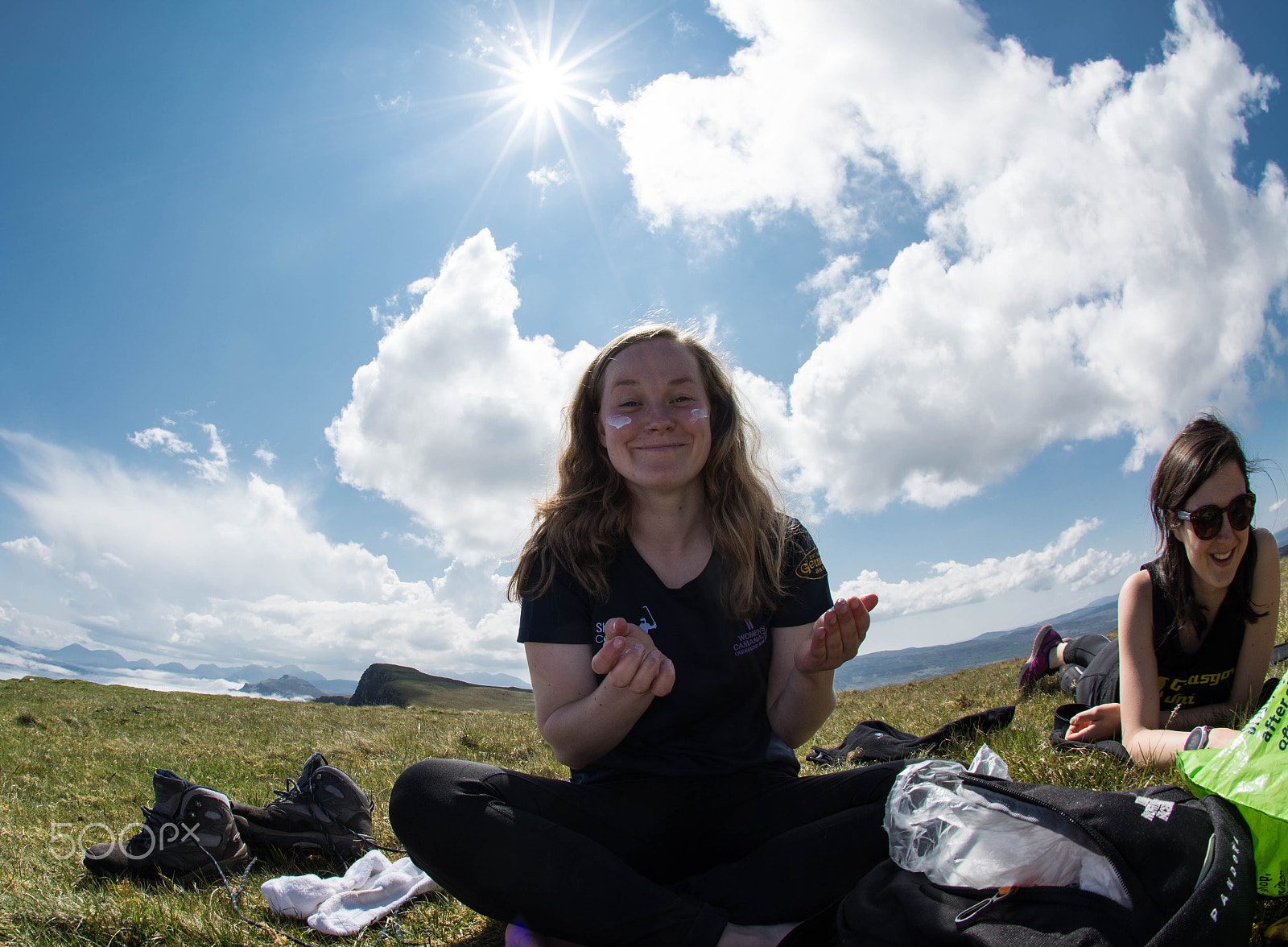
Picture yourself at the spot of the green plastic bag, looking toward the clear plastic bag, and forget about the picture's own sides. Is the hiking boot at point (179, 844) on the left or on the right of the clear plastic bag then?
right

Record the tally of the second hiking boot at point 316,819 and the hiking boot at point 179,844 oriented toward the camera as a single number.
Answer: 0

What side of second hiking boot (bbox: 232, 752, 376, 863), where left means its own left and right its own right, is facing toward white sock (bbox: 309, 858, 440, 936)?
left

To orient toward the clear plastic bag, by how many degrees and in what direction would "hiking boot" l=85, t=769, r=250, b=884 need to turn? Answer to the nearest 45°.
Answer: approximately 135° to its left

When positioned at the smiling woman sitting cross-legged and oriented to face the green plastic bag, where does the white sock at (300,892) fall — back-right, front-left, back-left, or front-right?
back-right

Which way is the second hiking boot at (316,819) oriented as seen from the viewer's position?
to the viewer's left

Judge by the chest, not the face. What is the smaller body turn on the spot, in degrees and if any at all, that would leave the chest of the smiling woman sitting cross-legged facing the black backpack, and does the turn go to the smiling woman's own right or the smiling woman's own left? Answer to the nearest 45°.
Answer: approximately 45° to the smiling woman's own left

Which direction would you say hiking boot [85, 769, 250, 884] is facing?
to the viewer's left

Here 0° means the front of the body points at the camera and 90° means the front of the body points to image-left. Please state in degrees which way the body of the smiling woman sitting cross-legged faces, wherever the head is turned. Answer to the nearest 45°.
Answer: approximately 0°
